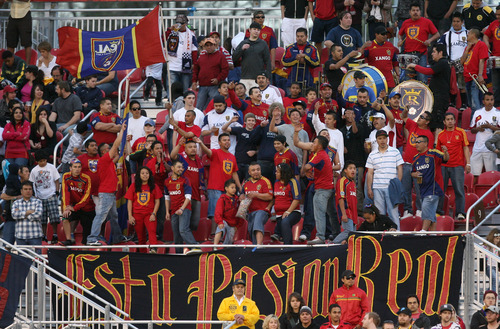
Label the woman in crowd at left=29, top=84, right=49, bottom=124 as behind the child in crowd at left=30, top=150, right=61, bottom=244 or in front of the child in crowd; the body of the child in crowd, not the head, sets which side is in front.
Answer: behind

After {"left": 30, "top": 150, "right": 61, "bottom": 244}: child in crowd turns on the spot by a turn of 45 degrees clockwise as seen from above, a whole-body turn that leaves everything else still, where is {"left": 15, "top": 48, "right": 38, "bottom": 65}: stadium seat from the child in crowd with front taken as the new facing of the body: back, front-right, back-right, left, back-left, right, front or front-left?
back-right

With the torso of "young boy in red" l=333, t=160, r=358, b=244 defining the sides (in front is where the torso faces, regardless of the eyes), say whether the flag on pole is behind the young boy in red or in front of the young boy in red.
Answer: behind

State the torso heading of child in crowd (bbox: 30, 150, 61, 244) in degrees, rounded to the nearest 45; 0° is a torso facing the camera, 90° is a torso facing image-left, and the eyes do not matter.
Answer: approximately 0°

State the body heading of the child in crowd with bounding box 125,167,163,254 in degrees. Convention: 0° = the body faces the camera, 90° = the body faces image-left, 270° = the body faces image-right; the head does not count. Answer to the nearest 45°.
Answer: approximately 0°

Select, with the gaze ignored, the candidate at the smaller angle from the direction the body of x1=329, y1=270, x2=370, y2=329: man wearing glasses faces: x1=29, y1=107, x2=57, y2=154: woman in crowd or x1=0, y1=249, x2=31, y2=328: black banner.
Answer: the black banner

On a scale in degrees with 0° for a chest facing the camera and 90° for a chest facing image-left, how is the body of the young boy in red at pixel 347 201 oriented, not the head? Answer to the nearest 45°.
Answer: approximately 315°

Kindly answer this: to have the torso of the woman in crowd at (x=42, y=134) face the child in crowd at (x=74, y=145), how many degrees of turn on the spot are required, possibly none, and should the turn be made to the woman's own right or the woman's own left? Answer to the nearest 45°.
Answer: approximately 45° to the woman's own left
